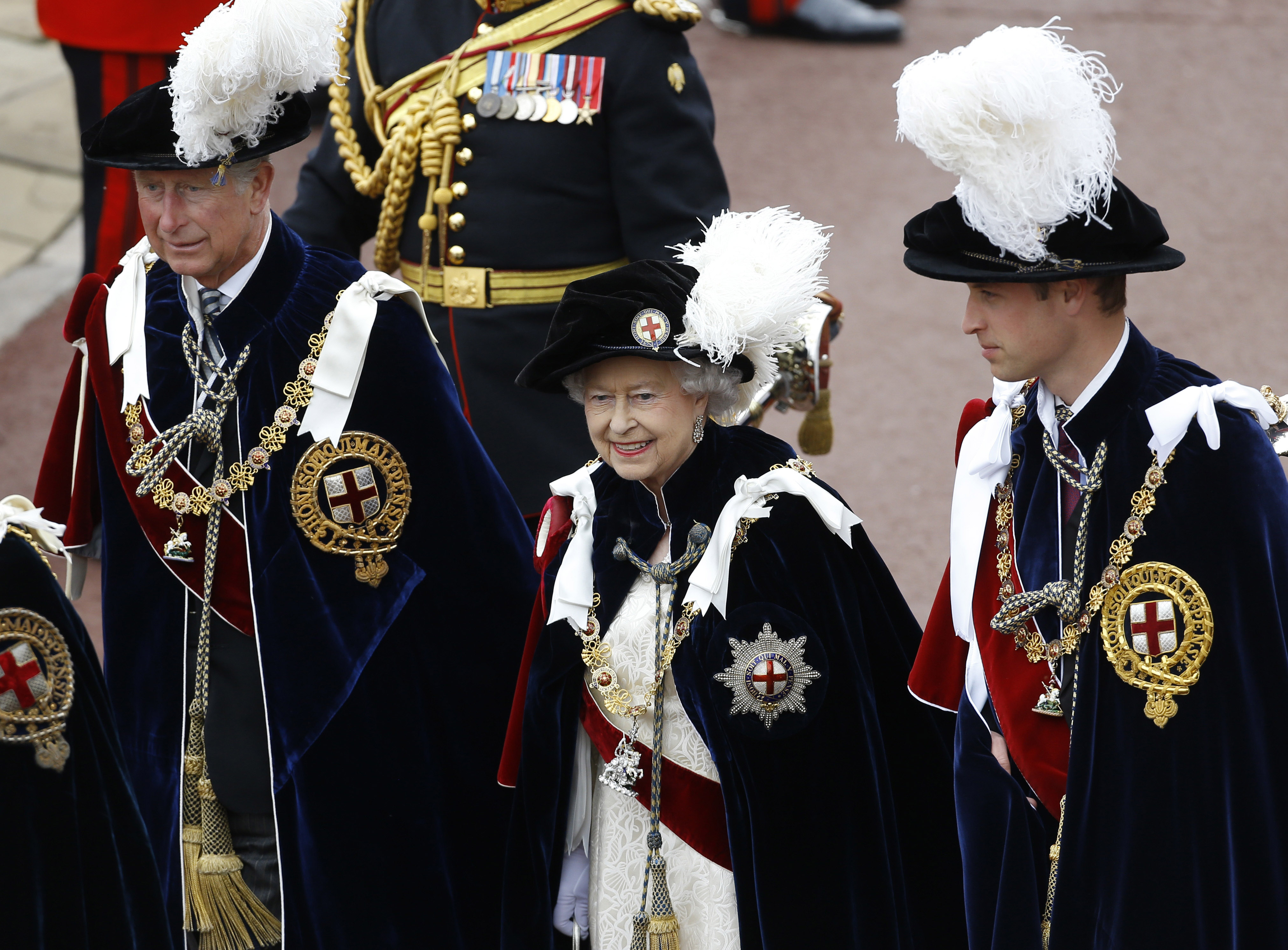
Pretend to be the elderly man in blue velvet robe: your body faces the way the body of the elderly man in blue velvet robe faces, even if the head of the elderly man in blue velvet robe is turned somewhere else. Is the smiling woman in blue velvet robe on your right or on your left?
on your left

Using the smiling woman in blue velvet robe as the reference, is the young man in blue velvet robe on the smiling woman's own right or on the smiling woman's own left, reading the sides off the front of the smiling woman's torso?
on the smiling woman's own left

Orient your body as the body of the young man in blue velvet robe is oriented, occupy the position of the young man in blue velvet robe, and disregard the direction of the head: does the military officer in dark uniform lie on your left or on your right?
on your right

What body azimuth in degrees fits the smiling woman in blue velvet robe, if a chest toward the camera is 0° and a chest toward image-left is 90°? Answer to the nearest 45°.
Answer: approximately 45°

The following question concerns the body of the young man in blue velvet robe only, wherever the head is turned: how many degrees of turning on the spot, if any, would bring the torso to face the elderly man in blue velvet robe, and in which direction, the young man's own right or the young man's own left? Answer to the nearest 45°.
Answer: approximately 45° to the young man's own right

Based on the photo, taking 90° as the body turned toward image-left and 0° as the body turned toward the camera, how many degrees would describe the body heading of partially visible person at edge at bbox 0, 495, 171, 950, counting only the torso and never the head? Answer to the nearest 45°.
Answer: approximately 45°

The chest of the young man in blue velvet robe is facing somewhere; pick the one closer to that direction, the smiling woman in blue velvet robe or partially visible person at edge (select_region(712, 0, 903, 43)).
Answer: the smiling woman in blue velvet robe

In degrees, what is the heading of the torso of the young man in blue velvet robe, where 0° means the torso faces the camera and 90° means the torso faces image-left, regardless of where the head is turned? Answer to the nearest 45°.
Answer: approximately 45°
